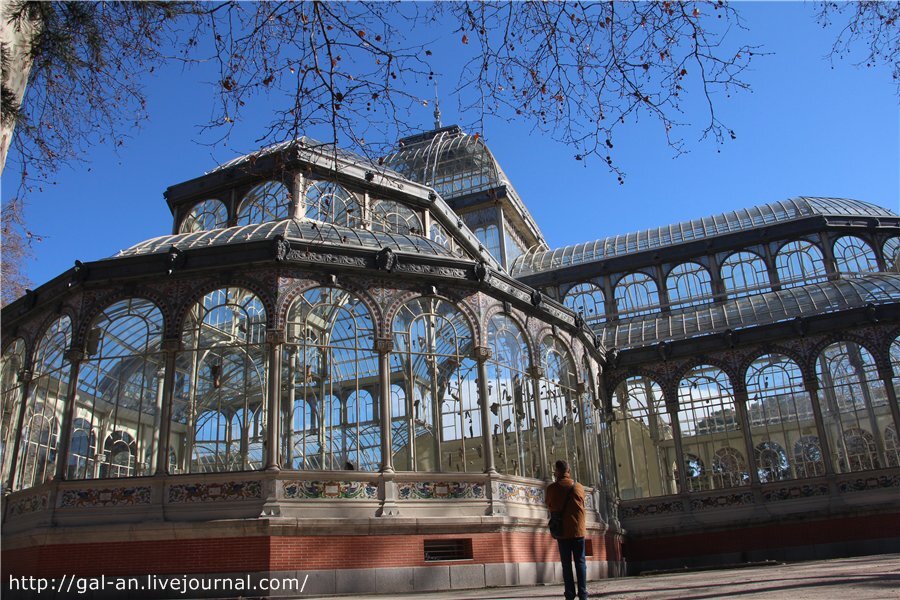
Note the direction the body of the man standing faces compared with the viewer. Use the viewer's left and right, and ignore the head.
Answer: facing away from the viewer and to the left of the viewer
